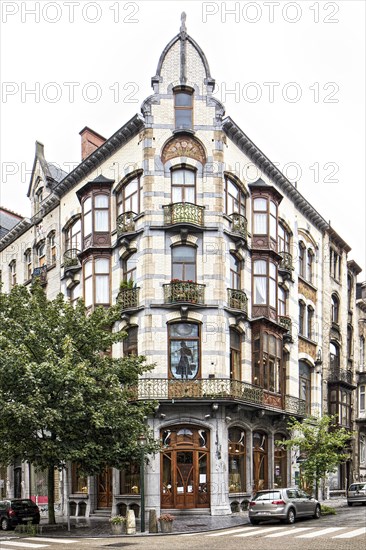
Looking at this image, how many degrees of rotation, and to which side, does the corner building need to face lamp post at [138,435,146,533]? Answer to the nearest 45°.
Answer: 0° — it already faces it

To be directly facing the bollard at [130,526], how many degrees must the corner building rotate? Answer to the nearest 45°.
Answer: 0° — it already faces it

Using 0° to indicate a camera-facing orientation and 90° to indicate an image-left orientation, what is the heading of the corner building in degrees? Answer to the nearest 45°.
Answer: approximately 0°

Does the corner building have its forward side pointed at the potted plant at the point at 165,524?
yes
